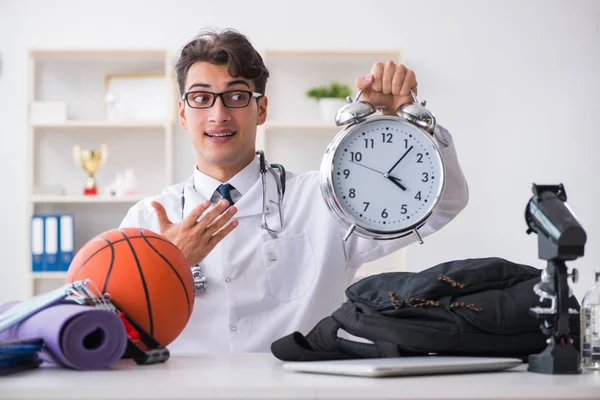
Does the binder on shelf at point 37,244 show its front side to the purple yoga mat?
yes

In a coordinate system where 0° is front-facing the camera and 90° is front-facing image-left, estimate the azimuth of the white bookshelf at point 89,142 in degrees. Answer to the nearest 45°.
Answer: approximately 0°

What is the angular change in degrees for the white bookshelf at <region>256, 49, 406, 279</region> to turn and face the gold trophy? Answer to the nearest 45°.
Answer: approximately 90° to its right

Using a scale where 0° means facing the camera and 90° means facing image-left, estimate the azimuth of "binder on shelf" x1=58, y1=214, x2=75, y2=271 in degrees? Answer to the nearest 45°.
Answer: approximately 0°

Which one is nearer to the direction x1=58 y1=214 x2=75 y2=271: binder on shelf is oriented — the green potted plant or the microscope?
the microscope
